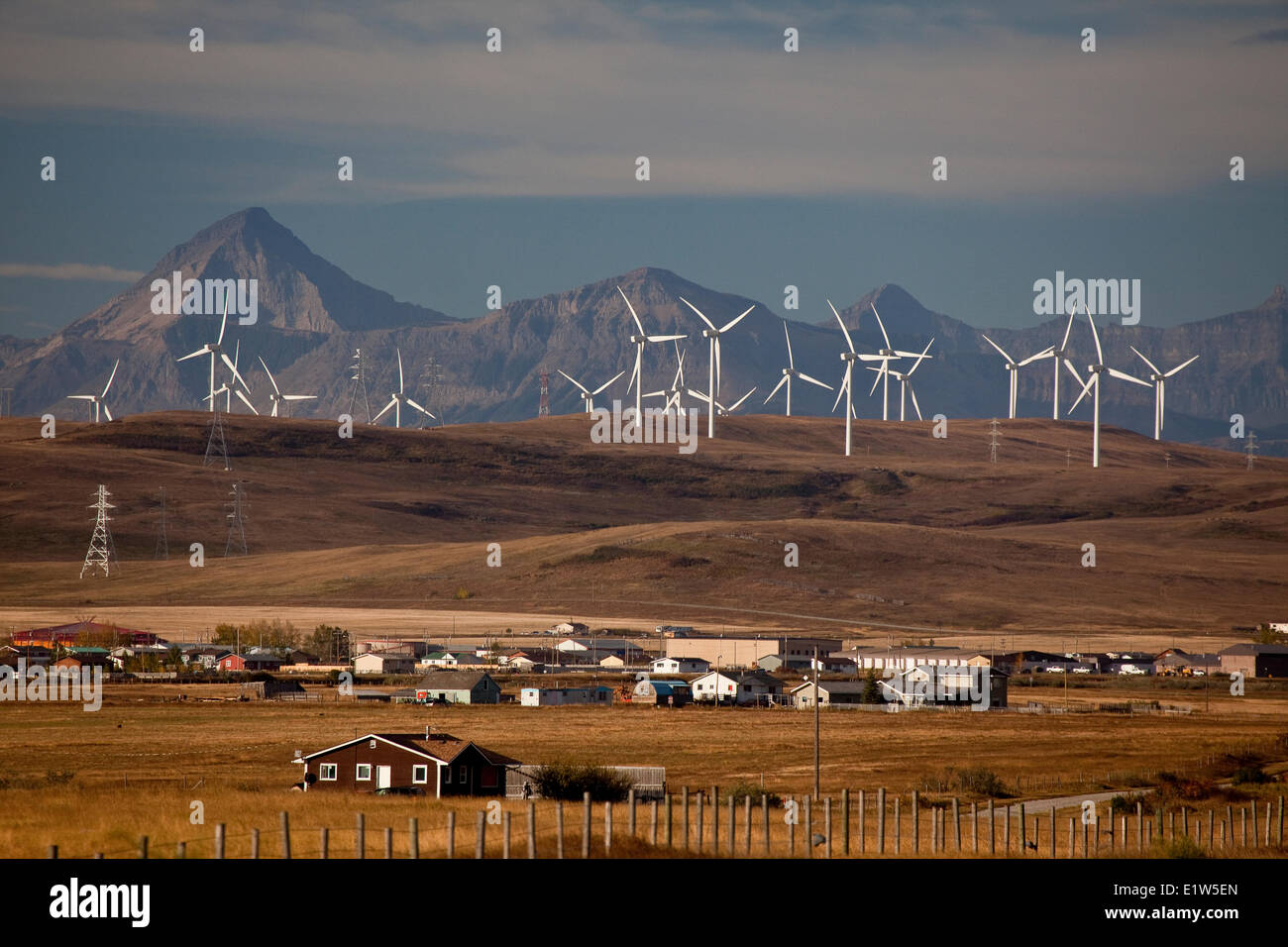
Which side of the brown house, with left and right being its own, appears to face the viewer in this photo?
front

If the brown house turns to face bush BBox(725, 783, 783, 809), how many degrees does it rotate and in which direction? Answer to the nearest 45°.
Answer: approximately 45° to its left

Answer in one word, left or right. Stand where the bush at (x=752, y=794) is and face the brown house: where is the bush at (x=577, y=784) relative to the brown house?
left

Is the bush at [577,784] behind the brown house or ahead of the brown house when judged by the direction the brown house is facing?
ahead
